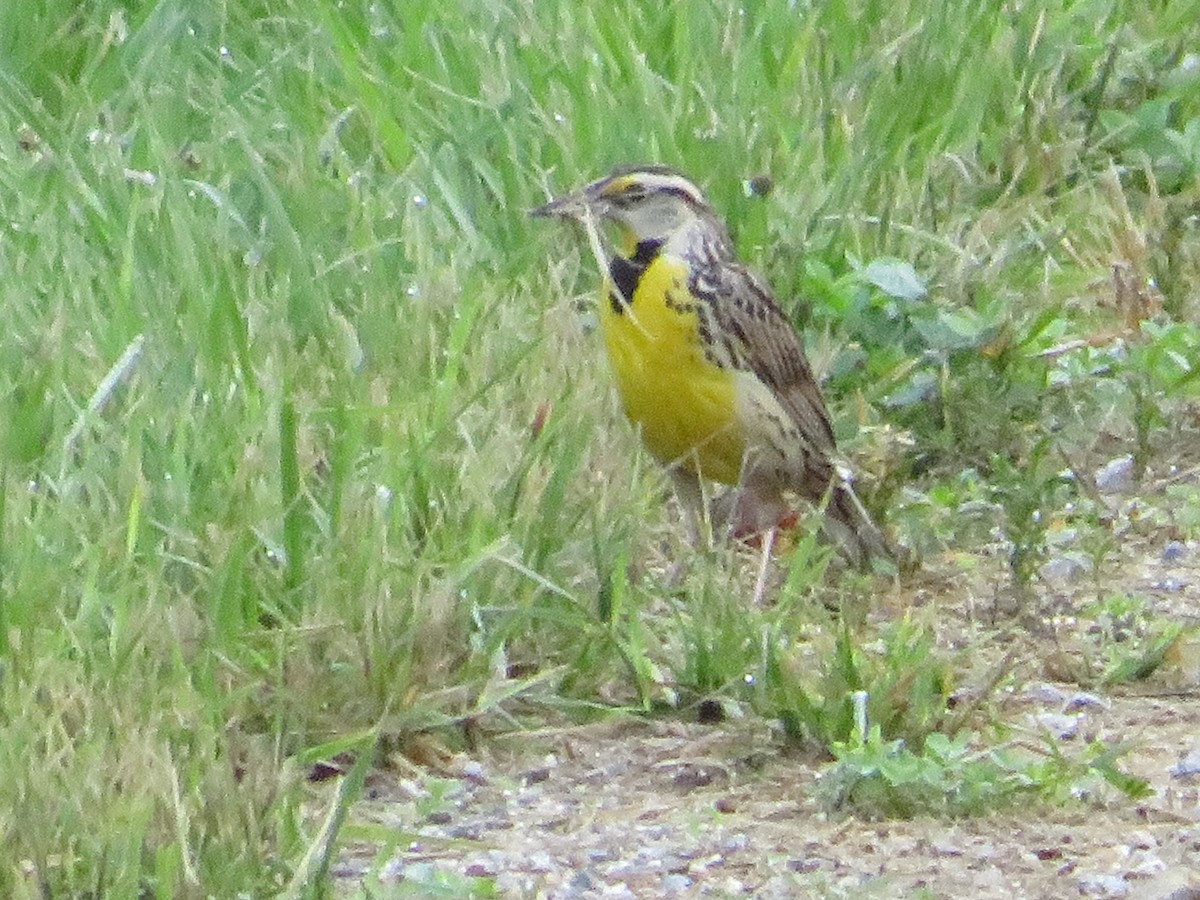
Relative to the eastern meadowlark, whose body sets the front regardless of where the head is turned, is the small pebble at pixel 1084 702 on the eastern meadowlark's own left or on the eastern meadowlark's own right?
on the eastern meadowlark's own left

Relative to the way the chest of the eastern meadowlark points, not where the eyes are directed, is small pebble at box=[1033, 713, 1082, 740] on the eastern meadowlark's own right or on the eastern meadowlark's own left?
on the eastern meadowlark's own left

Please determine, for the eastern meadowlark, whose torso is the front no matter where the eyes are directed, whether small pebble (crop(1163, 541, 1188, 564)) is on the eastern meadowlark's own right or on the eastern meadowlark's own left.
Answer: on the eastern meadowlark's own left

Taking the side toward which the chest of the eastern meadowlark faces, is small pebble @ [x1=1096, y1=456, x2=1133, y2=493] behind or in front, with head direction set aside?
behind

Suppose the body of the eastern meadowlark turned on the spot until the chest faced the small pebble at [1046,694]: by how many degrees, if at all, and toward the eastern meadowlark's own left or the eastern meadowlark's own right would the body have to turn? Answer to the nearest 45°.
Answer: approximately 90° to the eastern meadowlark's own left

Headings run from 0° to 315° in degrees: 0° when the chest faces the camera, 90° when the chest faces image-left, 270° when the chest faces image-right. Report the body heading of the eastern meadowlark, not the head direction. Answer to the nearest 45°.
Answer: approximately 45°

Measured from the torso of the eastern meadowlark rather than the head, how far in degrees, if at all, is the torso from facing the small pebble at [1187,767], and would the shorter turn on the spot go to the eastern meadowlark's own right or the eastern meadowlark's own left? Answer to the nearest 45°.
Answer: approximately 90° to the eastern meadowlark's own left

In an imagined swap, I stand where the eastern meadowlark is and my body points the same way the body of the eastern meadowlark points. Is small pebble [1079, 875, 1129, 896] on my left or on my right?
on my left
